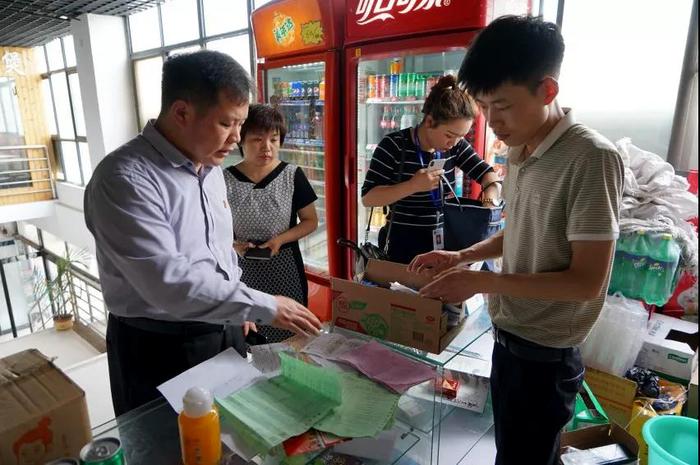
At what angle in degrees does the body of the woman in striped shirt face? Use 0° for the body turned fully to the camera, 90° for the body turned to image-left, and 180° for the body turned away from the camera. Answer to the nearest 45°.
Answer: approximately 315°

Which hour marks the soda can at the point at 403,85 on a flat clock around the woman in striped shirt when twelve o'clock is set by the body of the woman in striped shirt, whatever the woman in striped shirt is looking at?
The soda can is roughly at 7 o'clock from the woman in striped shirt.

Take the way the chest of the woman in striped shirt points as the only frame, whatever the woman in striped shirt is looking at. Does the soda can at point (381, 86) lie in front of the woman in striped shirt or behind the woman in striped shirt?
behind

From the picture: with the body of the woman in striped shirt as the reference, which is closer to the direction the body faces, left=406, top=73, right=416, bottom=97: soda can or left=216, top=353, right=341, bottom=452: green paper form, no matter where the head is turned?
the green paper form

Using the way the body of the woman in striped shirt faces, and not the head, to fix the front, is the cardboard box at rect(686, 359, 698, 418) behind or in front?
in front

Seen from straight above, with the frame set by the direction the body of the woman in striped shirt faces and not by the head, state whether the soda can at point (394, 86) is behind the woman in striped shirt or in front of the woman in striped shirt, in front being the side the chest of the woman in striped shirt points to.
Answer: behind

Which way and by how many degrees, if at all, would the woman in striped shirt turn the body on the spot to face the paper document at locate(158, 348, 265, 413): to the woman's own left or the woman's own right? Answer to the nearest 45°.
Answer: approximately 45° to the woman's own right

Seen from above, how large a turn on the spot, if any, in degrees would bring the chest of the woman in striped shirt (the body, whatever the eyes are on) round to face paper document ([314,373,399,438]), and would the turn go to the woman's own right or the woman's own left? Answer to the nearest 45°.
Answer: approximately 45° to the woman's own right

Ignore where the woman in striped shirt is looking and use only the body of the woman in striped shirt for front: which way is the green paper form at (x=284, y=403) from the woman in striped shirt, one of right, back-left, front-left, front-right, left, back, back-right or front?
front-right

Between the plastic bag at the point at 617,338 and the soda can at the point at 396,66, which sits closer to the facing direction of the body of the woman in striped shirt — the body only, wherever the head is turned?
the plastic bag

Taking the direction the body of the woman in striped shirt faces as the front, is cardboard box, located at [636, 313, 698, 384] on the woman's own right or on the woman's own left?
on the woman's own left
